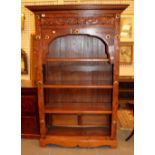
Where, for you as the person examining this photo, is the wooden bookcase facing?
facing the viewer

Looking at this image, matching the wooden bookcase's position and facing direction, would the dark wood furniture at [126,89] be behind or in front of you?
behind

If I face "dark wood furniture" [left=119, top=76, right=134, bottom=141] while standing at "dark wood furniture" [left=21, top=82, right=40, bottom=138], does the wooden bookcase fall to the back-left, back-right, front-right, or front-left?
front-right
